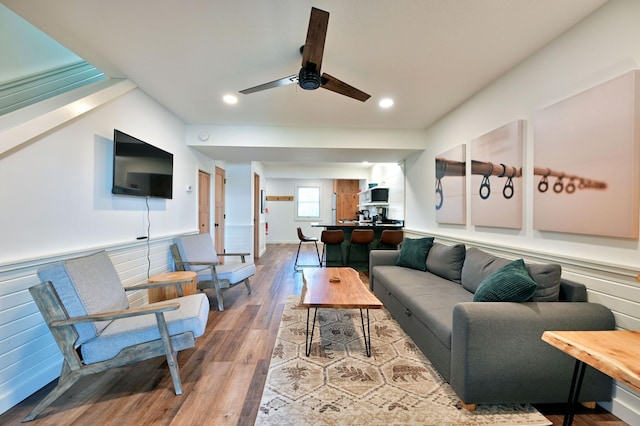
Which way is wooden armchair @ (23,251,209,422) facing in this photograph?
to the viewer's right

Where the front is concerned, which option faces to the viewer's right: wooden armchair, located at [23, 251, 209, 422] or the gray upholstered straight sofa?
the wooden armchair

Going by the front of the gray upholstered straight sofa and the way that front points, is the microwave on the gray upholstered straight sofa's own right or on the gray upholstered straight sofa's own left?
on the gray upholstered straight sofa's own right

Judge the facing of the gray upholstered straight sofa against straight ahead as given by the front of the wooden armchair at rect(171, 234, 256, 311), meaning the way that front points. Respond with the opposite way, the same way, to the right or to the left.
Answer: the opposite way

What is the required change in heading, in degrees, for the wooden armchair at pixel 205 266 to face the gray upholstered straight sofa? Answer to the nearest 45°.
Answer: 0° — it already faces it

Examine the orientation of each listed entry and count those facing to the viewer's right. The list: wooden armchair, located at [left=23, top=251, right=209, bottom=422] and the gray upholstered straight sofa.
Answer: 1

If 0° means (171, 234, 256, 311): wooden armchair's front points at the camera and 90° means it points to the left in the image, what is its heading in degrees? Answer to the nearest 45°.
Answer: approximately 315°

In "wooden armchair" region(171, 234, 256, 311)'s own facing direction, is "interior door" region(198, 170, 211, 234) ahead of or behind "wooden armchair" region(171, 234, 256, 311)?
behind

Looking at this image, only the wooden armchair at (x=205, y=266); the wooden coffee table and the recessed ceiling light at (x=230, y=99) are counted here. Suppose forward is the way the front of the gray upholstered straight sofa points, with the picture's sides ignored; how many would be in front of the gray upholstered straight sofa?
3

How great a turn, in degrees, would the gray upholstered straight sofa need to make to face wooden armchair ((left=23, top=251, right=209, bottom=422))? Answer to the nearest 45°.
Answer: approximately 45° to its left

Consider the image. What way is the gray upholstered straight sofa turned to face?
to the viewer's left

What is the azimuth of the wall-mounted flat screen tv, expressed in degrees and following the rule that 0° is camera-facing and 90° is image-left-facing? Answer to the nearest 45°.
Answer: approximately 315°
